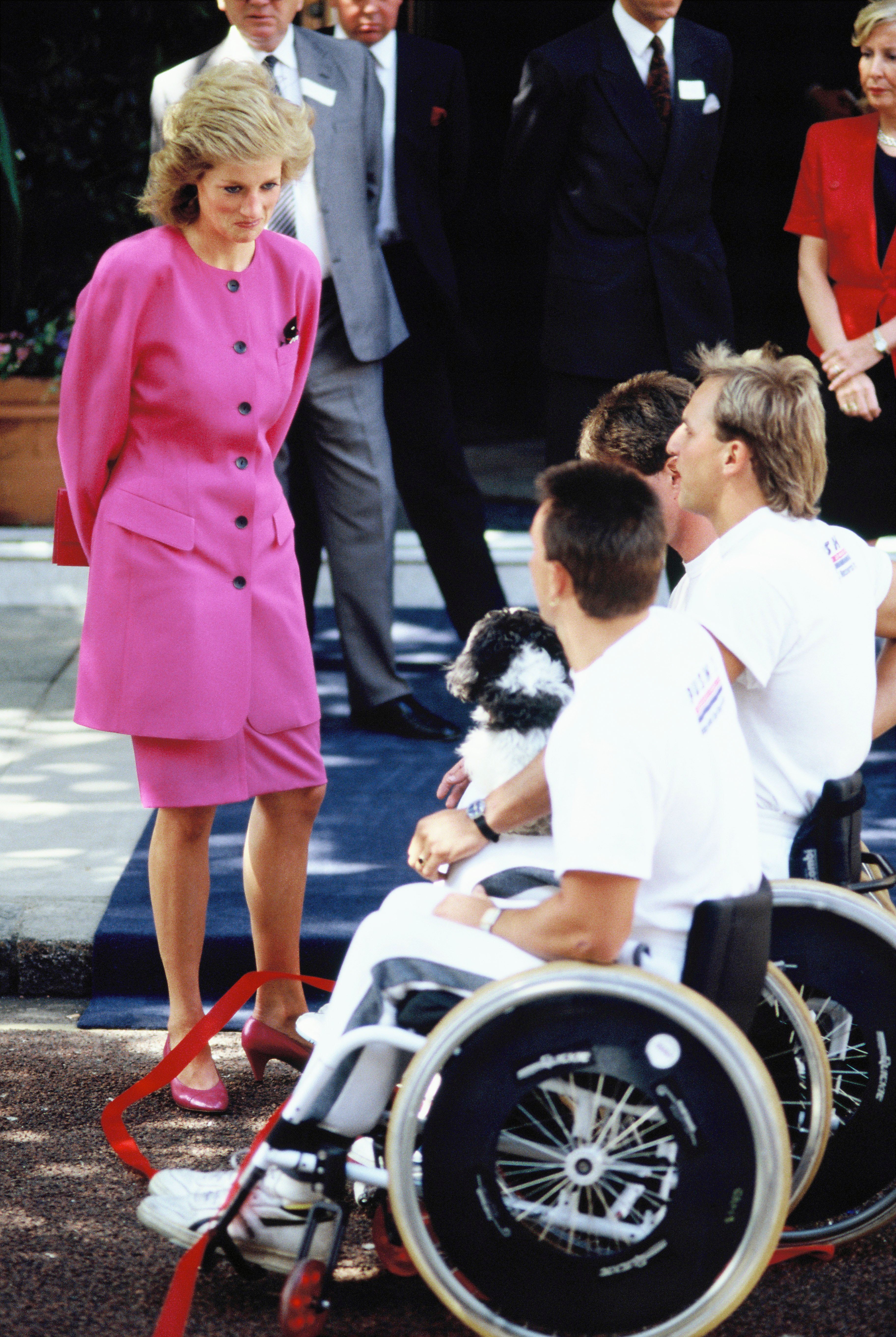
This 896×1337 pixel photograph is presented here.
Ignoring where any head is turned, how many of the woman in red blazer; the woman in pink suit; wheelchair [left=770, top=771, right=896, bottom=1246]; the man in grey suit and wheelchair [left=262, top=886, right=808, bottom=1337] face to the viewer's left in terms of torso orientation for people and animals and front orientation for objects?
2

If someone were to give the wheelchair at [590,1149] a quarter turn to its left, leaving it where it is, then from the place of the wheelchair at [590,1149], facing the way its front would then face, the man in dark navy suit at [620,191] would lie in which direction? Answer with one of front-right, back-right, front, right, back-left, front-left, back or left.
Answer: back

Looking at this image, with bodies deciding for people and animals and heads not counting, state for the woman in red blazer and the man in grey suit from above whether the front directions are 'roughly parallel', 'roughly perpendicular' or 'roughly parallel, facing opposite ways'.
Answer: roughly parallel

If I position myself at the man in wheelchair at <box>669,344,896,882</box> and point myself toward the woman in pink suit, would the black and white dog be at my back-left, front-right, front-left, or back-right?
front-left

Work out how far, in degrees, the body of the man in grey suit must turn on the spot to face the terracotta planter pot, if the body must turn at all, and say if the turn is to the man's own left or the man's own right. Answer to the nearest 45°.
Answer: approximately 135° to the man's own right

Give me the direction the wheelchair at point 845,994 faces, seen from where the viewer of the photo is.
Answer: facing to the left of the viewer

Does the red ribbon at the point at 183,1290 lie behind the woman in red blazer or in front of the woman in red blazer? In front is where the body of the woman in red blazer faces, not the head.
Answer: in front

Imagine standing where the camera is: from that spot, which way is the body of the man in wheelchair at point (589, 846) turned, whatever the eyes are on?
to the viewer's left

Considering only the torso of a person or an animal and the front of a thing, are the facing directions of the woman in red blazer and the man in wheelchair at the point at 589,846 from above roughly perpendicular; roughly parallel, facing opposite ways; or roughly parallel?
roughly perpendicular

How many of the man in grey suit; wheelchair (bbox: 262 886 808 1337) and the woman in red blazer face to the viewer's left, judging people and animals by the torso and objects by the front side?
1

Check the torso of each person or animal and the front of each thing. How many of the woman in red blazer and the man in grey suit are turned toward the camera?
2

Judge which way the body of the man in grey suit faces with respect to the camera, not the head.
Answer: toward the camera
